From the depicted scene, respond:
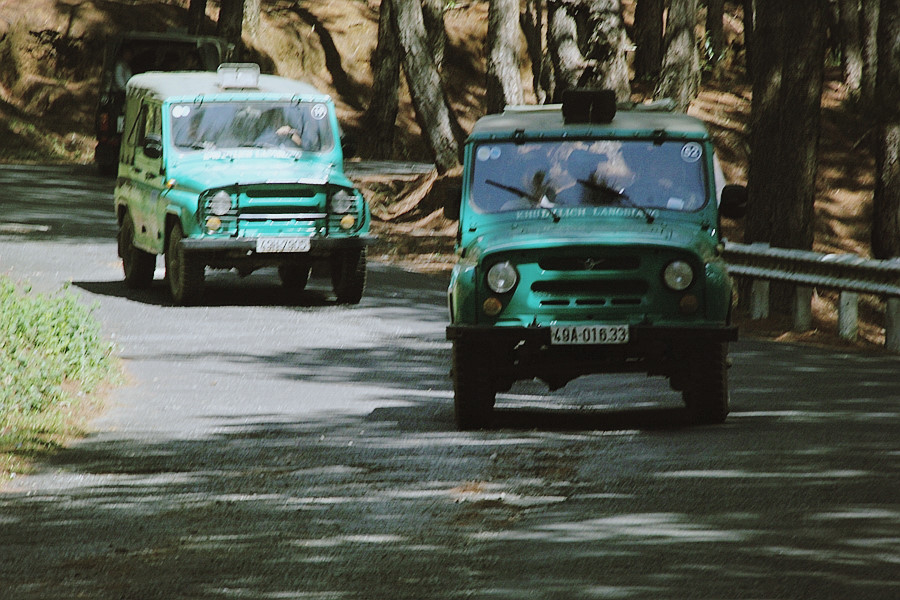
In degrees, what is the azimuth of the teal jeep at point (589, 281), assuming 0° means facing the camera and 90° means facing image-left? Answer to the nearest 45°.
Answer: approximately 0°

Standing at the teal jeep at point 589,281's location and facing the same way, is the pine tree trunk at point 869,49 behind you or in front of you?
behind

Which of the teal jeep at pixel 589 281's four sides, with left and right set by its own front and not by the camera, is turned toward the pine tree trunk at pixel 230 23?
back

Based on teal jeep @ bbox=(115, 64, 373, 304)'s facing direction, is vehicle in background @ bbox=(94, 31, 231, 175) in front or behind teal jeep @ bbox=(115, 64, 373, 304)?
behind

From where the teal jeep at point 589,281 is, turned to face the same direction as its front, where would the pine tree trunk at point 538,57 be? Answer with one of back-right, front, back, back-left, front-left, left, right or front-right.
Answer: back

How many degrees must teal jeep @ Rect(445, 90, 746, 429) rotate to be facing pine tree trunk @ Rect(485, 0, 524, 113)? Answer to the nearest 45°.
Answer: approximately 180°
